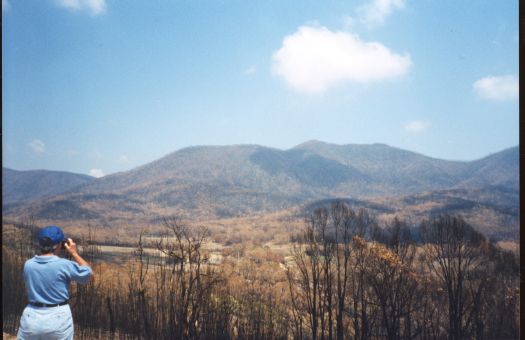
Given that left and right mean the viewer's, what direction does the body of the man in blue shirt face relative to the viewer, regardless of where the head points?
facing away from the viewer and to the right of the viewer
